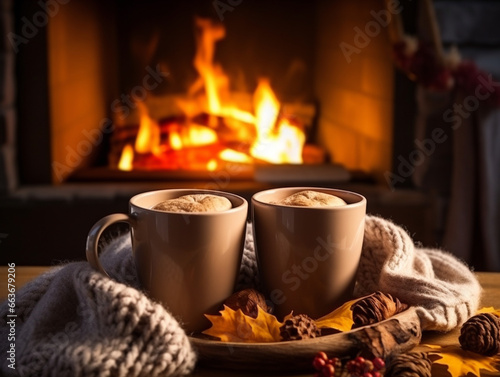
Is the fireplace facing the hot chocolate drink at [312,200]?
yes

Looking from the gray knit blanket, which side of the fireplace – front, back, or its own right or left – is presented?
front

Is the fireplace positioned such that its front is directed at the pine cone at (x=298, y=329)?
yes

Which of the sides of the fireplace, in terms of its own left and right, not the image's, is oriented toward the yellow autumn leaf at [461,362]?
front

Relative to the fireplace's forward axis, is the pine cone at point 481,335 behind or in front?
in front

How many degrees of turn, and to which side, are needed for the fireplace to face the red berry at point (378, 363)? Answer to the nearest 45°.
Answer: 0° — it already faces it

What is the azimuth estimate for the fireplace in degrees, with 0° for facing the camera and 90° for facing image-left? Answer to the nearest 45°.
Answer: approximately 0°

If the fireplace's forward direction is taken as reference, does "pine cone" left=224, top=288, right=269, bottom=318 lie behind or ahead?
ahead

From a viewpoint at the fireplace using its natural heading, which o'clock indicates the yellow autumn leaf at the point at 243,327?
The yellow autumn leaf is roughly at 12 o'clock from the fireplace.

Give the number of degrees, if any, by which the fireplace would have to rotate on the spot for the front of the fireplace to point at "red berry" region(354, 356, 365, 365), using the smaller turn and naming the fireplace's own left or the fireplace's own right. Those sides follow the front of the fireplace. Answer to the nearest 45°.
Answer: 0° — it already faces it

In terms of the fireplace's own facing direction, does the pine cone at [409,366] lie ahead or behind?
ahead
